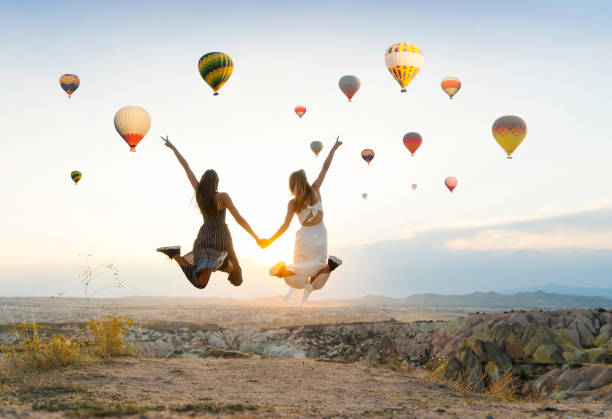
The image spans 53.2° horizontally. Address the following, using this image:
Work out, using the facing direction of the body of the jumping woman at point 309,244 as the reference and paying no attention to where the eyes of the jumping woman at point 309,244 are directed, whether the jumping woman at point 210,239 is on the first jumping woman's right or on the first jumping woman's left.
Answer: on the first jumping woman's left

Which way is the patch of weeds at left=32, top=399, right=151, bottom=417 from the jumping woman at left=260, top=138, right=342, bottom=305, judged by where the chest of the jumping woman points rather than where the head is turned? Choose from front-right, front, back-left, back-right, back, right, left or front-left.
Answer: back-left

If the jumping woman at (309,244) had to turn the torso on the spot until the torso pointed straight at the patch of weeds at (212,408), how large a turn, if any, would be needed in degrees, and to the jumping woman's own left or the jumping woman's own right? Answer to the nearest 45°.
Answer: approximately 135° to the jumping woman's own left

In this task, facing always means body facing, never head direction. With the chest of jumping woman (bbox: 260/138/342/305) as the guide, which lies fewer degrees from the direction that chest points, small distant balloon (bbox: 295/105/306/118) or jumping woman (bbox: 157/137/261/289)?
the small distant balloon

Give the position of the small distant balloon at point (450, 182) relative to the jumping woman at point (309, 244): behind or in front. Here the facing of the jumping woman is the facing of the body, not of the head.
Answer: in front

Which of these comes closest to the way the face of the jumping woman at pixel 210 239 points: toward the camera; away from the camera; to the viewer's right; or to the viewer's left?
away from the camera

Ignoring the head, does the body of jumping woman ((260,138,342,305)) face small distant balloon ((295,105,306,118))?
yes

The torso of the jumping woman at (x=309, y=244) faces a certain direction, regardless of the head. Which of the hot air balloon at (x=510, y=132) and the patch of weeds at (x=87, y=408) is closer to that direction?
the hot air balloon

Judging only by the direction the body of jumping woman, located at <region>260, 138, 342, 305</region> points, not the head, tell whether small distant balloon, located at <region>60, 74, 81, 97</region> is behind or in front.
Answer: in front

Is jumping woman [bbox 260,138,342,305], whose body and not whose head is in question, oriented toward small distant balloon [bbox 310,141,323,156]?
yes

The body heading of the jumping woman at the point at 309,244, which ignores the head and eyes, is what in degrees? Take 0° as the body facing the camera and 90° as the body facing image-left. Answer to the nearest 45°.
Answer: approximately 180°

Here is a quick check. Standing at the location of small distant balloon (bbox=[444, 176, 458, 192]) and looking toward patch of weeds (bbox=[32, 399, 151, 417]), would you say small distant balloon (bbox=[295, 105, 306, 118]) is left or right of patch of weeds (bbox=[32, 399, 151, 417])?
right

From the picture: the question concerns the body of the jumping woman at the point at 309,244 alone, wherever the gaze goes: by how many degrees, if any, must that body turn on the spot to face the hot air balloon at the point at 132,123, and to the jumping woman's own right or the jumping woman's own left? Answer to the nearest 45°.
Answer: approximately 45° to the jumping woman's own left

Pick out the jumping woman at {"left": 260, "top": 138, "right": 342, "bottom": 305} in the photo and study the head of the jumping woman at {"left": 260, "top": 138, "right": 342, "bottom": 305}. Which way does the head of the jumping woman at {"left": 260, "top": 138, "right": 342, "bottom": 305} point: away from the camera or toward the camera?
away from the camera
